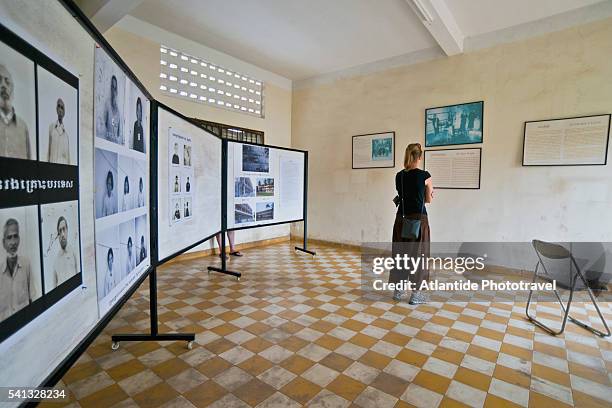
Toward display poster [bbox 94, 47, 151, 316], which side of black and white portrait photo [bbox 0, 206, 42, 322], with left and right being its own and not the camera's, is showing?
left

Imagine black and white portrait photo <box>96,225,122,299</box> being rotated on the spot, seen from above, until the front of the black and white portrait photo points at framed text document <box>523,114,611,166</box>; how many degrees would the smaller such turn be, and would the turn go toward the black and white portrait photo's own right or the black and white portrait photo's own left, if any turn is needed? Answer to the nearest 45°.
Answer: approximately 45° to the black and white portrait photo's own left

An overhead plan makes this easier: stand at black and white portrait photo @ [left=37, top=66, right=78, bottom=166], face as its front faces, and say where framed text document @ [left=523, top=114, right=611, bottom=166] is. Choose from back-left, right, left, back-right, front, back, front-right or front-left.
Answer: front-left

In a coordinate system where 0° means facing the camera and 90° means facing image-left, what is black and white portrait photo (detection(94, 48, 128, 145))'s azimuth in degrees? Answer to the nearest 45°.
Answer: approximately 315°

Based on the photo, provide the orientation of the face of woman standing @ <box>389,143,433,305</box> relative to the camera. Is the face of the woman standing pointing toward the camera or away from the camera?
away from the camera

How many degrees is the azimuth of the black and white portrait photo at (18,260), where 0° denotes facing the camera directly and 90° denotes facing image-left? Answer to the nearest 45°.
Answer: approximately 315°

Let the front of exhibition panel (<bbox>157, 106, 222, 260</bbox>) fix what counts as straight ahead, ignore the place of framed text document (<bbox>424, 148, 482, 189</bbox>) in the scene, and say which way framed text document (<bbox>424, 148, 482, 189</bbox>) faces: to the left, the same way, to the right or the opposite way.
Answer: to the right

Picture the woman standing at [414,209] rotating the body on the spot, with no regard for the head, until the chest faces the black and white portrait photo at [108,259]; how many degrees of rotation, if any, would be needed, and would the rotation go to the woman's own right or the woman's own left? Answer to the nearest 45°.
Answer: approximately 135° to the woman's own left

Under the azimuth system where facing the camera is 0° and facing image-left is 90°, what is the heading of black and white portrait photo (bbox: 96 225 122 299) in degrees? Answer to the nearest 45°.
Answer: approximately 315°

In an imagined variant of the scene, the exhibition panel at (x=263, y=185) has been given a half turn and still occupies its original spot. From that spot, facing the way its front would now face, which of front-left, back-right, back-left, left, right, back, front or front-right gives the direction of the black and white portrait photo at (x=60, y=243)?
back-left

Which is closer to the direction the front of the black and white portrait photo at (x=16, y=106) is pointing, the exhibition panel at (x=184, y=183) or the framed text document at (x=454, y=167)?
the framed text document
